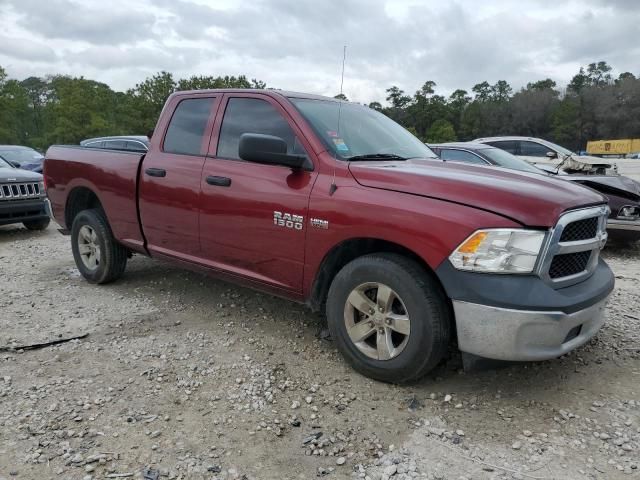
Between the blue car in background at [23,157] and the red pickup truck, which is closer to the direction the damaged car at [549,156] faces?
the red pickup truck

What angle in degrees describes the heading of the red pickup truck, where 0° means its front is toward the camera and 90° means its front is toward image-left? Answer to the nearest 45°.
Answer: approximately 315°

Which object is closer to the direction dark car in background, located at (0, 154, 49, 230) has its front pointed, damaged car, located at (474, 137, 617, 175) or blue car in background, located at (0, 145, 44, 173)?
the damaged car

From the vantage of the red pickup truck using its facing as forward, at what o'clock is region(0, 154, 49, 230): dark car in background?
The dark car in background is roughly at 6 o'clock from the red pickup truck.

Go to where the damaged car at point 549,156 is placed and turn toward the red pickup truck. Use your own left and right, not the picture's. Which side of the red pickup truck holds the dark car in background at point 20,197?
right

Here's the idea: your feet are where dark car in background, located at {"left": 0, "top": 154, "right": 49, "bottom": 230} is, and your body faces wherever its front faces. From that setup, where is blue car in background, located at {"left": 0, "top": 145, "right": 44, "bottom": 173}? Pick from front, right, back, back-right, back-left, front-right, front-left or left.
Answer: back-left

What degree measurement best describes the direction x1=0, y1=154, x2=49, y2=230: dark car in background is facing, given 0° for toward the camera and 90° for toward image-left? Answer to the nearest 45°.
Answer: approximately 315°

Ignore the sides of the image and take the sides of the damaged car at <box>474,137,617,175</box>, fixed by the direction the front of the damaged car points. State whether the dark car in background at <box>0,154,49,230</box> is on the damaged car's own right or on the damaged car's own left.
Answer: on the damaged car's own right

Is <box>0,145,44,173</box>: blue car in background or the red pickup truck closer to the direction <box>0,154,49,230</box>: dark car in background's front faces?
the red pickup truck

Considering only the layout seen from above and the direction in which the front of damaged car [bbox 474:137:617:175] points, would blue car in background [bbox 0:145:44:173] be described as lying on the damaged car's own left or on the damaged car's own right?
on the damaged car's own right

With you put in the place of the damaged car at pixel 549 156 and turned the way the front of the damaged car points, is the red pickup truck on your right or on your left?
on your right

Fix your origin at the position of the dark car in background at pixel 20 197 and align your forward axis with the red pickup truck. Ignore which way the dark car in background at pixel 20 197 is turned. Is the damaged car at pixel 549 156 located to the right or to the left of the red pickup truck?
left
